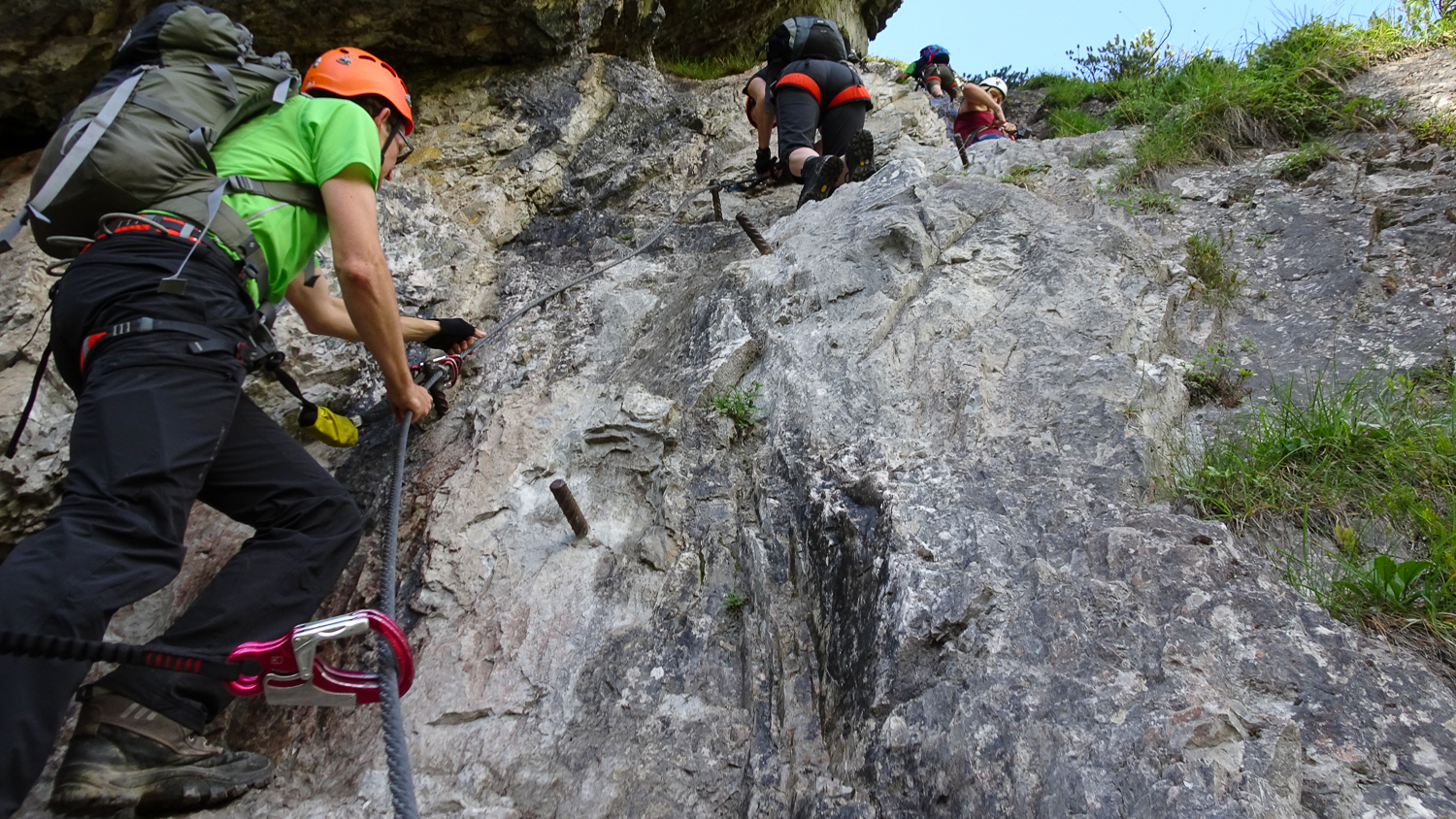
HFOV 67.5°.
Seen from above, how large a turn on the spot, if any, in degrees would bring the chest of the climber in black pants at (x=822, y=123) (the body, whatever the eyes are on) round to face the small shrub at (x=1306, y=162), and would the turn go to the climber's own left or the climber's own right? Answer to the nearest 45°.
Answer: approximately 135° to the climber's own right

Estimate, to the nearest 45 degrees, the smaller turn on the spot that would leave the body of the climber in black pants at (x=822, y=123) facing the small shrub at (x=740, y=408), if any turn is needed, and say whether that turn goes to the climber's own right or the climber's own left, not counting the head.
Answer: approximately 180°

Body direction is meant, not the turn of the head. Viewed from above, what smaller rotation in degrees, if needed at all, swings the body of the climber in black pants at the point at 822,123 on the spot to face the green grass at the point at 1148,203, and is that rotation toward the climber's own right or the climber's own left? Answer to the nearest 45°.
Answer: approximately 135° to the climber's own right

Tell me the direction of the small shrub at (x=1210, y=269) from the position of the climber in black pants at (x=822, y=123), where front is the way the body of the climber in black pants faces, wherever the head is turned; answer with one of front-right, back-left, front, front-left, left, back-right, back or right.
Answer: back-right

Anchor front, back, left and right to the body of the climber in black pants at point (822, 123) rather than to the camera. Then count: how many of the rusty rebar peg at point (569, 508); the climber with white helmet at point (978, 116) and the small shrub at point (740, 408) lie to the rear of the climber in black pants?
2

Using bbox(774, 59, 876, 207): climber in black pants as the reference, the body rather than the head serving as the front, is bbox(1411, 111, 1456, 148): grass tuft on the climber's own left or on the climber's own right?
on the climber's own right

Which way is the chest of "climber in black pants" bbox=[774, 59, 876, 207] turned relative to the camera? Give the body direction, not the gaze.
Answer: away from the camera

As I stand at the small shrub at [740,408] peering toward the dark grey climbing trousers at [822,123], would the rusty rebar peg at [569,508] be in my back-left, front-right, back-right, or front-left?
back-left

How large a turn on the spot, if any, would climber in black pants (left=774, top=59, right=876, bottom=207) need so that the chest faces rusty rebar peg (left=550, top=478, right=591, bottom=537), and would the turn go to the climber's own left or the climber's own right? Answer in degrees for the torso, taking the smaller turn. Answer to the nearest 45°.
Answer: approximately 180°

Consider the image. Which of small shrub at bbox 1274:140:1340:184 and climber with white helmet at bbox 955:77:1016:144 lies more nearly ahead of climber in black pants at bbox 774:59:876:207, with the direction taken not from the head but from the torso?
the climber with white helmet
